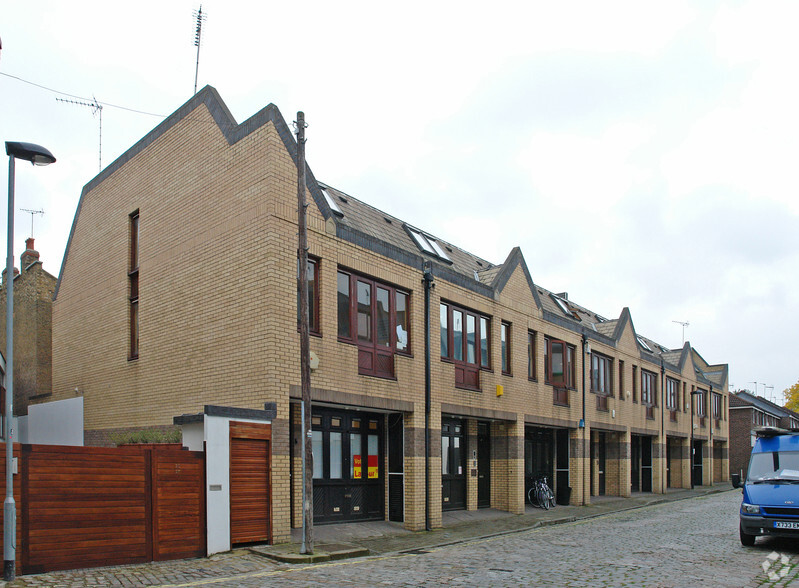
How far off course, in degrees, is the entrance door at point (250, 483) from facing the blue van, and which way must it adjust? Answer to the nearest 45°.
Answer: approximately 45° to its left

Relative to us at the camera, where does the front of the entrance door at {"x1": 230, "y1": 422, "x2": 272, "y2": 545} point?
facing the viewer and to the right of the viewer

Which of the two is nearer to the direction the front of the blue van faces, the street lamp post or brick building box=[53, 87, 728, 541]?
the street lamp post

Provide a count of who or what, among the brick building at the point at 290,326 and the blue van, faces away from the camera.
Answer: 0

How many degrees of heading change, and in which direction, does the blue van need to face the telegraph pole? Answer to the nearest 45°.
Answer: approximately 45° to its right

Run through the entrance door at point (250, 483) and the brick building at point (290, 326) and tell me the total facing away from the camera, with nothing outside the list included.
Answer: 0

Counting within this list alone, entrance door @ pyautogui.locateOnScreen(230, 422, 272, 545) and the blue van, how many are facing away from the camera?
0

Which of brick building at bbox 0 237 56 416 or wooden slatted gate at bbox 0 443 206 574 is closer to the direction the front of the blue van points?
the wooden slatted gate
